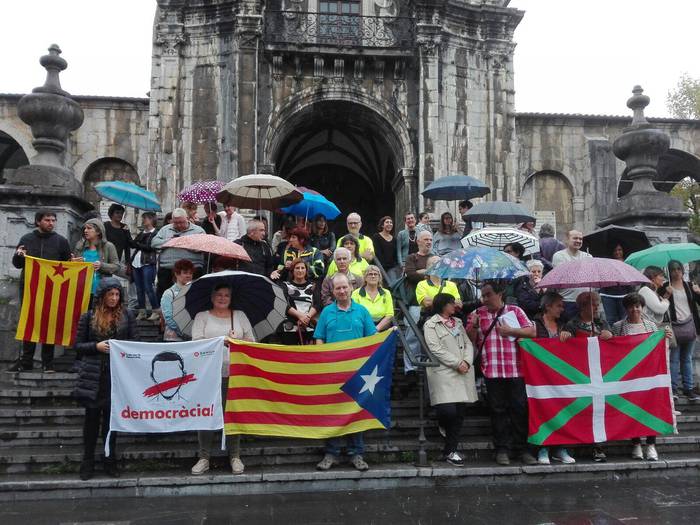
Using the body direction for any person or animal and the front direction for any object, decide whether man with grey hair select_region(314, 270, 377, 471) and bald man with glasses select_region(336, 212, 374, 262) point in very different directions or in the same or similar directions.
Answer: same or similar directions

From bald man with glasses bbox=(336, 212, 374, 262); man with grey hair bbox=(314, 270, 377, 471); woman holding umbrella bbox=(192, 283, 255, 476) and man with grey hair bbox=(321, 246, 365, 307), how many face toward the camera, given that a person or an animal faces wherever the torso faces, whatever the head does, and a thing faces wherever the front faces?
4

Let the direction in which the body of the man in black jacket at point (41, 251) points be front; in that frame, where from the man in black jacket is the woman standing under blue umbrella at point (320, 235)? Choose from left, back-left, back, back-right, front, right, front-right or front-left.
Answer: left

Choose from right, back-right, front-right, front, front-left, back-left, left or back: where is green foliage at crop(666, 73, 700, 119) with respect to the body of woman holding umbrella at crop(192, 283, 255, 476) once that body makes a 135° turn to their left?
front

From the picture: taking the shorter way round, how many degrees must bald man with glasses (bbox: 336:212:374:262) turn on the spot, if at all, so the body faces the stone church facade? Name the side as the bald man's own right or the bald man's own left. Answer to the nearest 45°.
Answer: approximately 180°

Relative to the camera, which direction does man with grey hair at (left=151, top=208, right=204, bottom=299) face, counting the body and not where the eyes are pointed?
toward the camera

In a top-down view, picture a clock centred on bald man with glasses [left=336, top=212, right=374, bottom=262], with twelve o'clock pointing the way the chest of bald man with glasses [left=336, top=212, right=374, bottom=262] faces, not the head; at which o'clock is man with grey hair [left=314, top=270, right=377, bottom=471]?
man with grey hair [left=314, top=270, right=377, bottom=471] is roughly at 12 o'clock from bald man with glasses [left=336, top=212, right=374, bottom=262].

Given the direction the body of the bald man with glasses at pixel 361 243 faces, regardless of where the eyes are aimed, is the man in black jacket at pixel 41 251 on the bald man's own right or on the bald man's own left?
on the bald man's own right

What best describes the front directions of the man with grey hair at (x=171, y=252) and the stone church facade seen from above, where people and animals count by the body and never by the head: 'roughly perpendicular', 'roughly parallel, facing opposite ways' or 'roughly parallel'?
roughly parallel

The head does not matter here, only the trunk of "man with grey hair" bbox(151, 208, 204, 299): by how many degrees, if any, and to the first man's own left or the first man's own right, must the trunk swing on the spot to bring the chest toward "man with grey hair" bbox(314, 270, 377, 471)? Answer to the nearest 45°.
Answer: approximately 45° to the first man's own left

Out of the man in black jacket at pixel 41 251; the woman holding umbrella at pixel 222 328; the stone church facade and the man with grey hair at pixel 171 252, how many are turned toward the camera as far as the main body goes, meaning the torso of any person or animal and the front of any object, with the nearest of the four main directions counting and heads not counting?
4

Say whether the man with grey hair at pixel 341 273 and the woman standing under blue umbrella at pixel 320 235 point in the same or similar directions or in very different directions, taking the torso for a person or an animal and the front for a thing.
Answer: same or similar directions

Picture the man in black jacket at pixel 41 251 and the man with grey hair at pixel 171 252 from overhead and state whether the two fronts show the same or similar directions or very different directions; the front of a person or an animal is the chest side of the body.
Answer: same or similar directions

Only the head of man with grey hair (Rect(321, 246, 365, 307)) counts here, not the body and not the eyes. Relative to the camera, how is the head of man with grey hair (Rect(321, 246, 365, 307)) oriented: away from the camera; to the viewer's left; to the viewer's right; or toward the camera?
toward the camera

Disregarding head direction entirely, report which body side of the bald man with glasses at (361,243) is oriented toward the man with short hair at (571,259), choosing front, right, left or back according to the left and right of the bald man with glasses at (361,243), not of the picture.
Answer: left

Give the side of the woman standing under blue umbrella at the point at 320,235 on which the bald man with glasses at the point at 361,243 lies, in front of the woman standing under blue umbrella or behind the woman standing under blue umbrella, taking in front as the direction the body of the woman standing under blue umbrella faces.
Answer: in front

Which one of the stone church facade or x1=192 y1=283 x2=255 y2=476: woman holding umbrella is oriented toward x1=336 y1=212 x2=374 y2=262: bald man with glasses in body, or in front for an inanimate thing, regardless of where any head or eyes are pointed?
the stone church facade

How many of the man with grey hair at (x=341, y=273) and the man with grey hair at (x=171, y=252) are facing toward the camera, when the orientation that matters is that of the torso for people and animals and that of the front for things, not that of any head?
2

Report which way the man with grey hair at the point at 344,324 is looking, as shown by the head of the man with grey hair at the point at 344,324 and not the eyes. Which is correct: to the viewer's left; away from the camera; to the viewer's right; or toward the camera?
toward the camera

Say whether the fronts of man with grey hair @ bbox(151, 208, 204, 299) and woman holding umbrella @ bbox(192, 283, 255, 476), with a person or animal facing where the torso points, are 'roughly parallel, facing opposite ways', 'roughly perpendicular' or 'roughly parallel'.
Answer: roughly parallel

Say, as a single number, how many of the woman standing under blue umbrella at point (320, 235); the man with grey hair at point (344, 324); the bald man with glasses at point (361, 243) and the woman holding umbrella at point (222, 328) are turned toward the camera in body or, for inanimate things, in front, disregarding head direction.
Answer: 4

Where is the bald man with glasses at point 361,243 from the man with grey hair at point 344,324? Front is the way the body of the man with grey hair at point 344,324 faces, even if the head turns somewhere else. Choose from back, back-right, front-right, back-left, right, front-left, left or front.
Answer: back

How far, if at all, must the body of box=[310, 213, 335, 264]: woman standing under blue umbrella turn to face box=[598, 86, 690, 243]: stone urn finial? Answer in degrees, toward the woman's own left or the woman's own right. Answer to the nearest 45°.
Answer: approximately 90° to the woman's own left
